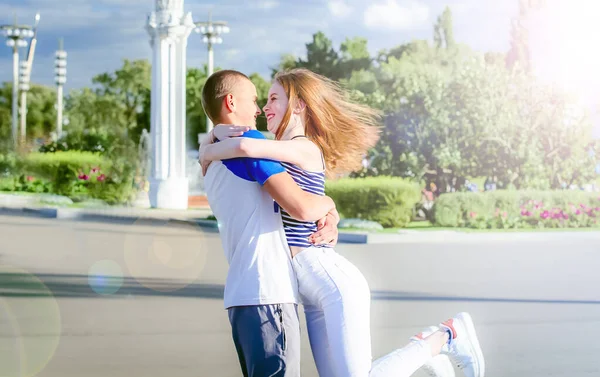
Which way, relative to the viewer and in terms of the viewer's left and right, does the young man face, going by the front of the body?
facing away from the viewer and to the right of the viewer

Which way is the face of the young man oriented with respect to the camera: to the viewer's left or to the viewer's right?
to the viewer's right

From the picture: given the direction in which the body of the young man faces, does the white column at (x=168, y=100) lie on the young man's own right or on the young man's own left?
on the young man's own left

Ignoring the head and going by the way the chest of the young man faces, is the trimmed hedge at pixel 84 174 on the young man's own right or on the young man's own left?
on the young man's own left

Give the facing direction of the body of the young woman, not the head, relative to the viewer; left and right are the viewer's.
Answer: facing to the left of the viewer

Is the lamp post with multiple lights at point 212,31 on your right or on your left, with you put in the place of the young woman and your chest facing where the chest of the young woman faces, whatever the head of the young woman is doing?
on your right
